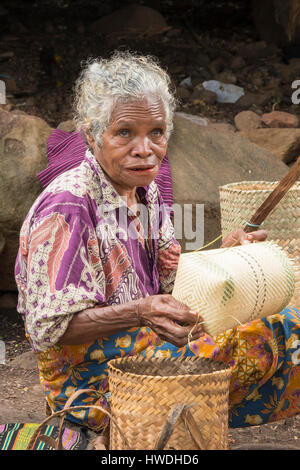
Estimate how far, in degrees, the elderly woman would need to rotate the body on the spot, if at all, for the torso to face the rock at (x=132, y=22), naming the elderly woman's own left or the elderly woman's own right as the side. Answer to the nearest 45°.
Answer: approximately 135° to the elderly woman's own left

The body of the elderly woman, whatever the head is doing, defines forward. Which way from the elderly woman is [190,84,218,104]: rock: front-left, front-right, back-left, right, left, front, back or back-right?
back-left

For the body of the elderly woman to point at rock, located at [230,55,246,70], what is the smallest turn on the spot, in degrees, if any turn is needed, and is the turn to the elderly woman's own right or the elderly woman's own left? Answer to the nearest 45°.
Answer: approximately 135° to the elderly woman's own left

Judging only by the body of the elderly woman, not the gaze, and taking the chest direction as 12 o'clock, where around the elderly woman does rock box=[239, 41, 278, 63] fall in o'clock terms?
The rock is roughly at 8 o'clock from the elderly woman.

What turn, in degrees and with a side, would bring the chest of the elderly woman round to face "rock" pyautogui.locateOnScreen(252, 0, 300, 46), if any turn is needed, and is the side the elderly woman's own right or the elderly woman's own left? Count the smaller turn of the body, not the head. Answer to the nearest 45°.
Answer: approximately 135° to the elderly woman's own left

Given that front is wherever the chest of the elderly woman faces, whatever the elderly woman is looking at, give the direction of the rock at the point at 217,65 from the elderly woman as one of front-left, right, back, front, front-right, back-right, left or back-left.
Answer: back-left

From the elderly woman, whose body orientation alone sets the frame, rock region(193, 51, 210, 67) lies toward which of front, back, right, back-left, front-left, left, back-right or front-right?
back-left

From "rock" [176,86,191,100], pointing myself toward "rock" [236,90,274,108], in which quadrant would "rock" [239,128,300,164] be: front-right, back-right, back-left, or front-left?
front-right

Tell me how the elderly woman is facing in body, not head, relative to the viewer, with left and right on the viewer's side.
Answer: facing the viewer and to the right of the viewer
